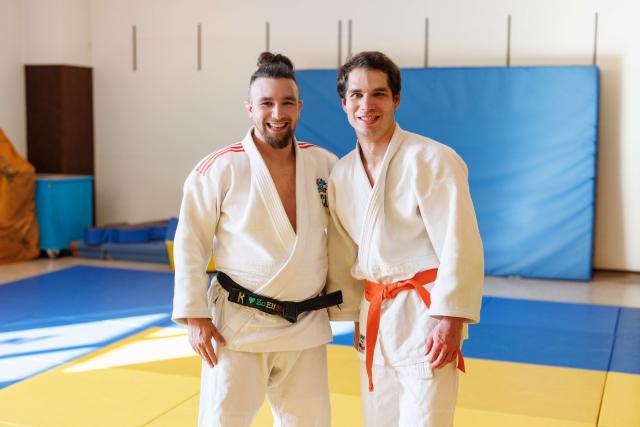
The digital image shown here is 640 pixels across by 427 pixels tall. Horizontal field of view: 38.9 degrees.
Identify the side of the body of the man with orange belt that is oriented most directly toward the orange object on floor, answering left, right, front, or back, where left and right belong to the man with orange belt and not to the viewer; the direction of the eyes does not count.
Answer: right

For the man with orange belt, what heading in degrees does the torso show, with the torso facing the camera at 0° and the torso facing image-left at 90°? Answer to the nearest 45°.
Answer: approximately 45°

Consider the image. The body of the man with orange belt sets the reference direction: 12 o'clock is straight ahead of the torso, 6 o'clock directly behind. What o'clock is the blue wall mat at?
The blue wall mat is roughly at 5 o'clock from the man with orange belt.

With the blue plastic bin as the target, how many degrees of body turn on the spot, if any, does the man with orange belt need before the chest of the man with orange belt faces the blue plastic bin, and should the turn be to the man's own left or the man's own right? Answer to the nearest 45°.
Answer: approximately 90° to the man's own right
